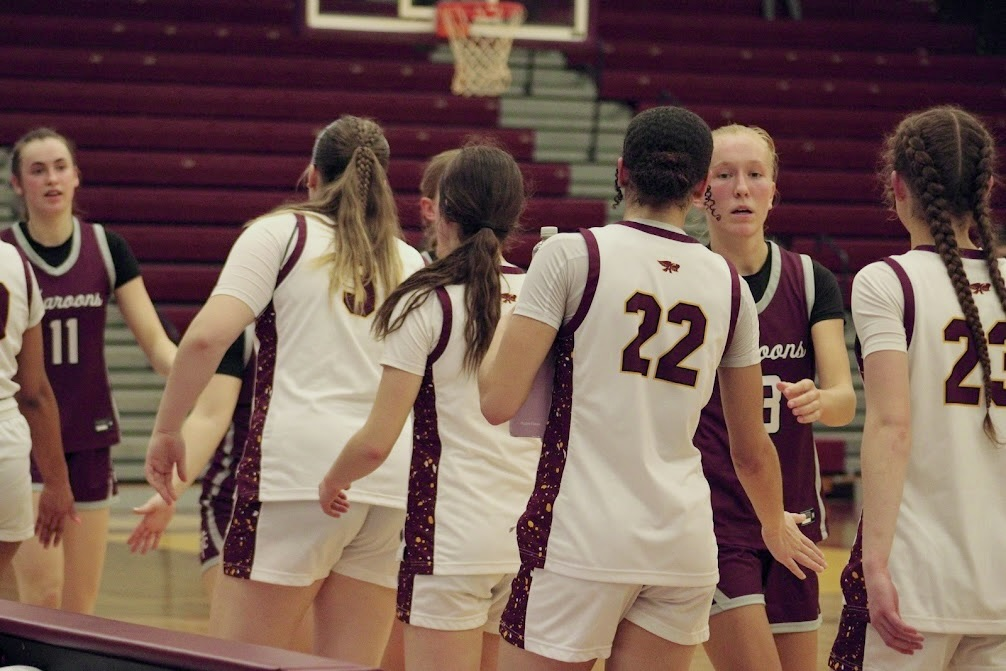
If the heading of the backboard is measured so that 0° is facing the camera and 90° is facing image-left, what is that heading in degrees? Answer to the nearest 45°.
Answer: approximately 0°

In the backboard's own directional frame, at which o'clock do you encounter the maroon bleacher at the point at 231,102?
The maroon bleacher is roughly at 4 o'clock from the backboard.

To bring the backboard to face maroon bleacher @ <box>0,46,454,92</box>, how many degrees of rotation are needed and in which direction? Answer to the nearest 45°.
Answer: approximately 135° to its right
